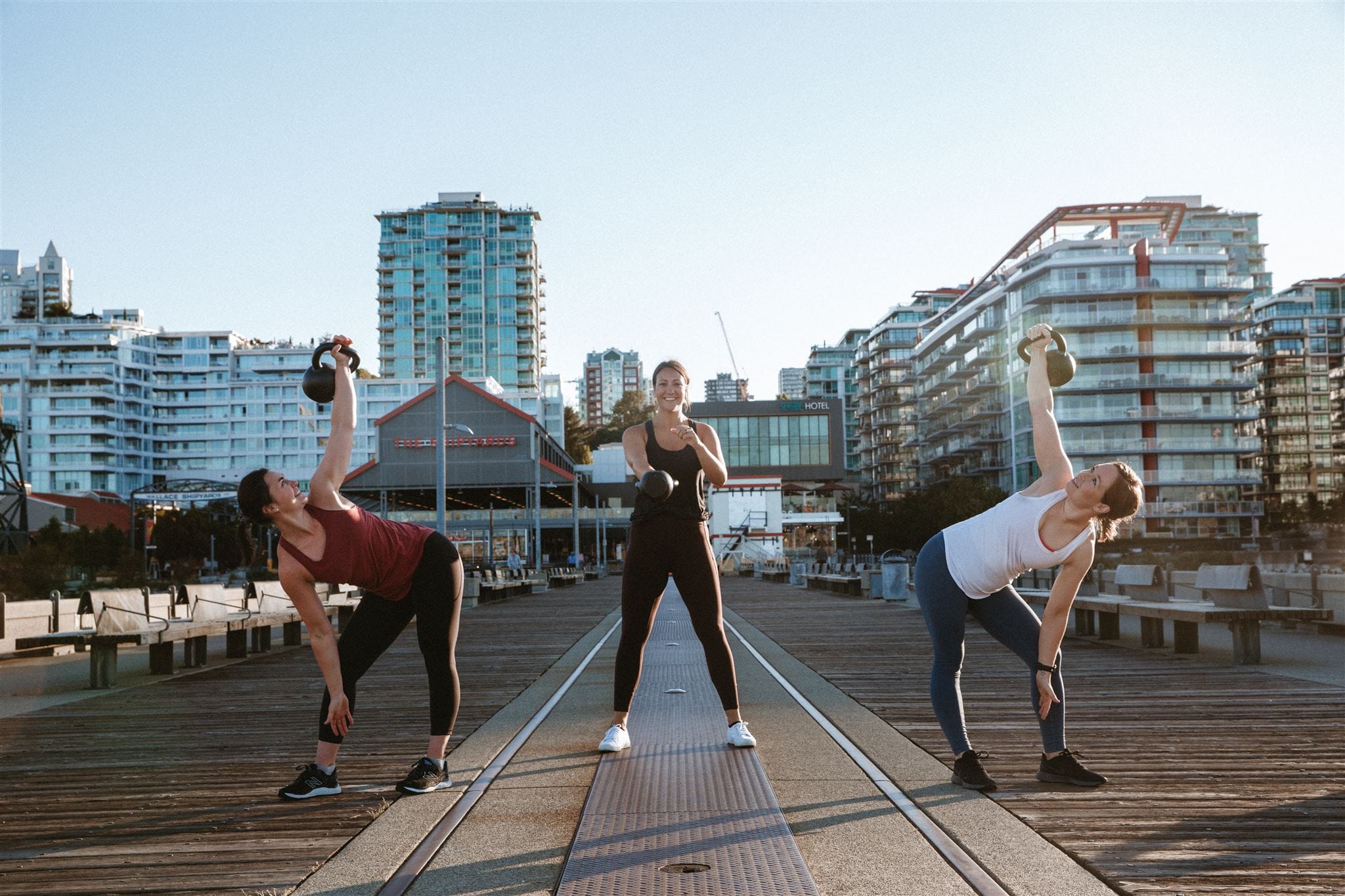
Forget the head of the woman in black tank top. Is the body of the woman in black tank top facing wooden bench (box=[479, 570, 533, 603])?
no

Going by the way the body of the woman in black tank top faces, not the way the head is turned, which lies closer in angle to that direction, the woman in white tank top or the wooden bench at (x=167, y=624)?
the woman in white tank top

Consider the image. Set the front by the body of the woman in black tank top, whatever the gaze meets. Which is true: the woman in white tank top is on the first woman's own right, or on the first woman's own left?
on the first woman's own left

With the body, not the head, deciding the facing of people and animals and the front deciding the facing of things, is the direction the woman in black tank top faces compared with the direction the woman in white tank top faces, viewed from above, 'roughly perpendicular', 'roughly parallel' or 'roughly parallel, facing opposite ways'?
roughly parallel

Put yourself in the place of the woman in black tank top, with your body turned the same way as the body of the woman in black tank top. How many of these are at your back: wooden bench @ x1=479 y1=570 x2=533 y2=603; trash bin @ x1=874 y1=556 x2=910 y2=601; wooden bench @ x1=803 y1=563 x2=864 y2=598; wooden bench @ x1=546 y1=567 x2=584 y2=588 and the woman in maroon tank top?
4

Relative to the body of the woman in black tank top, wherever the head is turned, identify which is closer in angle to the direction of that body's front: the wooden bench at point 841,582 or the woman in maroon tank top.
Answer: the woman in maroon tank top

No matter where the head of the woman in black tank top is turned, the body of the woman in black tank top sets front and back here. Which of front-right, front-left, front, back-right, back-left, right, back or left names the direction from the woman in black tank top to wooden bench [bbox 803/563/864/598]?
back

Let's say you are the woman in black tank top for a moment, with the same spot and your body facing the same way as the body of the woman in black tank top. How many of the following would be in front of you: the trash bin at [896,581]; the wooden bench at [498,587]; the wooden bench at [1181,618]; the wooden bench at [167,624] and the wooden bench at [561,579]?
0

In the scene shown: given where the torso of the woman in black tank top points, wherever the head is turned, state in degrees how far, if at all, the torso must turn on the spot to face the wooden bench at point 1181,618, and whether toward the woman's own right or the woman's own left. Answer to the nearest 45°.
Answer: approximately 135° to the woman's own left

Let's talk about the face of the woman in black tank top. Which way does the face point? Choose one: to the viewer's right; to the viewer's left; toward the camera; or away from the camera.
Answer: toward the camera

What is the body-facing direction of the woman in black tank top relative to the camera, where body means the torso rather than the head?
toward the camera

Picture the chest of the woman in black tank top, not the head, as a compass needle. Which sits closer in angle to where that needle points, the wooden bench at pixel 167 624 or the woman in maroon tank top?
the woman in maroon tank top

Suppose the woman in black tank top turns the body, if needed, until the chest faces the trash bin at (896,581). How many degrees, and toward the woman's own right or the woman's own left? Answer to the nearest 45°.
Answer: approximately 180°

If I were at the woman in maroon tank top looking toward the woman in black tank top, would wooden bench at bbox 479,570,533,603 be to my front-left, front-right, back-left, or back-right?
front-left

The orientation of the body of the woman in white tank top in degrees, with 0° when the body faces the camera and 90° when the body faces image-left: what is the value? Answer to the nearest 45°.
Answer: approximately 0°
